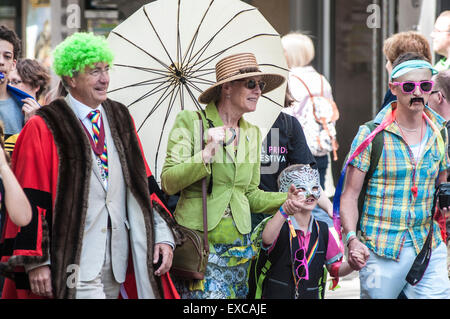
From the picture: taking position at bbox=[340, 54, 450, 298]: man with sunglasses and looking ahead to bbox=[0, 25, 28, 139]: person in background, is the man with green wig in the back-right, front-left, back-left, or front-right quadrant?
front-left

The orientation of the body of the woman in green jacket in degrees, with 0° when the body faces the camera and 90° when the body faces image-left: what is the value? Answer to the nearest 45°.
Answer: approximately 315°

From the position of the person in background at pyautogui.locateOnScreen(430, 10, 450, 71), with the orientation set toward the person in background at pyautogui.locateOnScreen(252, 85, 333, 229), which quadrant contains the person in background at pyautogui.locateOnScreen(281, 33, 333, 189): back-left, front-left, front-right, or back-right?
front-right

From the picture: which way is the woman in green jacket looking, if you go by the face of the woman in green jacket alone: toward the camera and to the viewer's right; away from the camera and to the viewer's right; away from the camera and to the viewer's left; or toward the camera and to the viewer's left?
toward the camera and to the viewer's right

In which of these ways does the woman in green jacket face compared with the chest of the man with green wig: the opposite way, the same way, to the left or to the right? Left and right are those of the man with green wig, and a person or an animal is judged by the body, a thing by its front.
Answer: the same way

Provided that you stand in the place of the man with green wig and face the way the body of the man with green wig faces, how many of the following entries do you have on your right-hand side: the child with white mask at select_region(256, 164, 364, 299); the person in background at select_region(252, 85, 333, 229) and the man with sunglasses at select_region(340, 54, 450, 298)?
0

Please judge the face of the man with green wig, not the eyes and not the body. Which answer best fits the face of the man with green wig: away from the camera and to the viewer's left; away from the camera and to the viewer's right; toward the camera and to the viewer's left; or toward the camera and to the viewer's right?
toward the camera and to the viewer's right
